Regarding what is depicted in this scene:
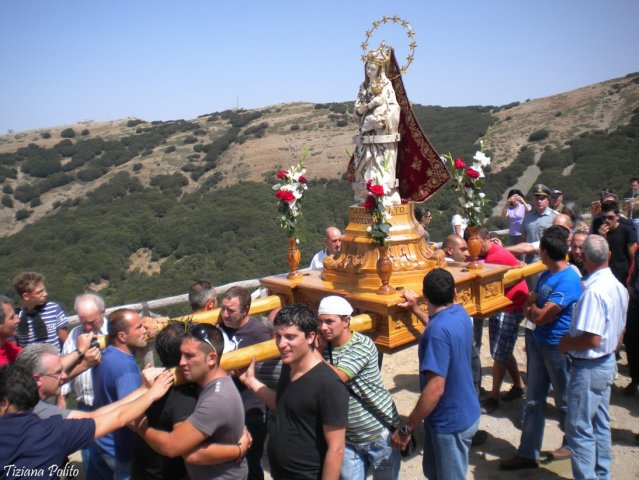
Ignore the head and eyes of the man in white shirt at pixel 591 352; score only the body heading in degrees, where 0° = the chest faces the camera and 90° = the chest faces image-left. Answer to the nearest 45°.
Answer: approximately 135°

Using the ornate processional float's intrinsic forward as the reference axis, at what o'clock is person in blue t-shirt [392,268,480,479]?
The person in blue t-shirt is roughly at 10 o'clock from the ornate processional float.

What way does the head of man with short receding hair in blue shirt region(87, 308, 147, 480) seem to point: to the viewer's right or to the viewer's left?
to the viewer's right

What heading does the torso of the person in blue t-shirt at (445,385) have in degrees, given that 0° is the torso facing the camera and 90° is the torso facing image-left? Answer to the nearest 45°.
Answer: approximately 135°

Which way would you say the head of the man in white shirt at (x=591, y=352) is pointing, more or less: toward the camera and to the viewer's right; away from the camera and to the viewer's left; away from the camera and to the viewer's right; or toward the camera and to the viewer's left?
away from the camera and to the viewer's left

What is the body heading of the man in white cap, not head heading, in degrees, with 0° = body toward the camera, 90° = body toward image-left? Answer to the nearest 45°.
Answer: approximately 45°
